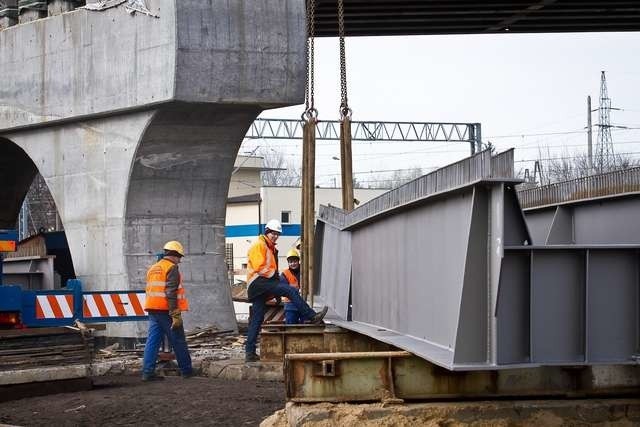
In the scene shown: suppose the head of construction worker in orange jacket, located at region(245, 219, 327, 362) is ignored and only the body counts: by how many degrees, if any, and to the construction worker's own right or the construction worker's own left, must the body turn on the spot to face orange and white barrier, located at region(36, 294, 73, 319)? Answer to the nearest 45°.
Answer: approximately 180°

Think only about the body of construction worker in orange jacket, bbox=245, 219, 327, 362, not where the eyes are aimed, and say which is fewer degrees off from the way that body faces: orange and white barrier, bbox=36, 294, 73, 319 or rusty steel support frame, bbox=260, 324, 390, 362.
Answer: the rusty steel support frame

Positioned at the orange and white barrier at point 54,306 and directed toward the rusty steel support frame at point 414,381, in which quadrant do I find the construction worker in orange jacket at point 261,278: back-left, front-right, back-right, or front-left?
front-left

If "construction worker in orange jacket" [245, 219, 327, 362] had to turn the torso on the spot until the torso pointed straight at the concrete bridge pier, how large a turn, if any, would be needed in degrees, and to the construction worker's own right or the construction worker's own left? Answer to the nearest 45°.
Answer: approximately 135° to the construction worker's own left

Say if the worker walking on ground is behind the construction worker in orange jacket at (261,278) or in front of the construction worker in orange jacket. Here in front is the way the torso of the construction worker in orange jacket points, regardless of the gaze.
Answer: behind

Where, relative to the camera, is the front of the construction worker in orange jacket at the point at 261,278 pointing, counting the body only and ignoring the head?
to the viewer's right

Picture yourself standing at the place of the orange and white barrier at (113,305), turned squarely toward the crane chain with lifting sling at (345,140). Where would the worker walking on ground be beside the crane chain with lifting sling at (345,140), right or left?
right

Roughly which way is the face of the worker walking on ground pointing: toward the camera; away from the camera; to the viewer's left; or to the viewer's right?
to the viewer's right

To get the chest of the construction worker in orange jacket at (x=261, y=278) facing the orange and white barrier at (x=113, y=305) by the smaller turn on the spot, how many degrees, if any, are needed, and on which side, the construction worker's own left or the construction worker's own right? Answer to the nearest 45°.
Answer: approximately 135° to the construction worker's own left
